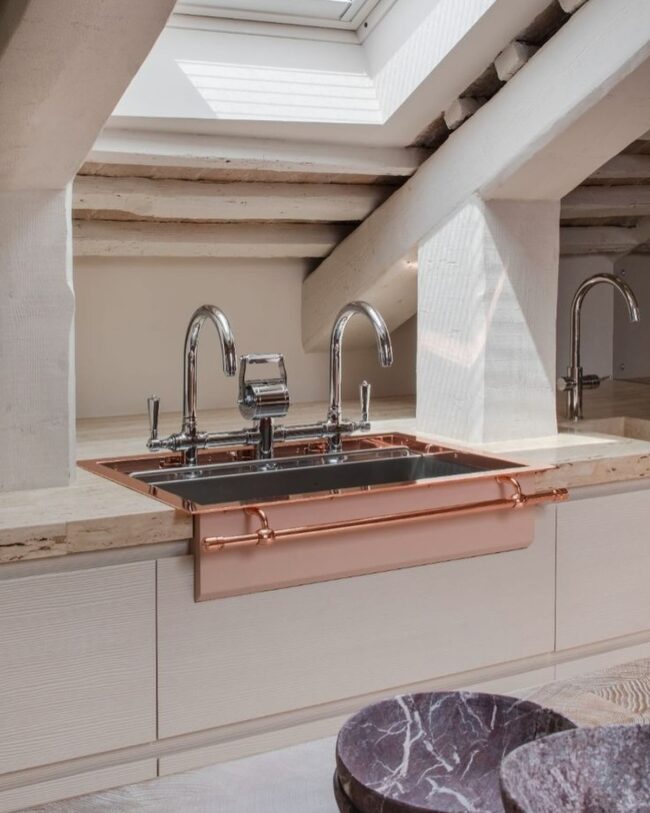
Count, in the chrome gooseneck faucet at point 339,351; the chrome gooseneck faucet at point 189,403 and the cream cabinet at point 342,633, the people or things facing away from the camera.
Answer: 0

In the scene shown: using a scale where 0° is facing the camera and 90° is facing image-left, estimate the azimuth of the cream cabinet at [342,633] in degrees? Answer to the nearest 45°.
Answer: approximately 315°

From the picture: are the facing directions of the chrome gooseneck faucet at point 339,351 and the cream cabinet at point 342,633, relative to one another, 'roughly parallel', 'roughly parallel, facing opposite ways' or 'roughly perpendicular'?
roughly parallel

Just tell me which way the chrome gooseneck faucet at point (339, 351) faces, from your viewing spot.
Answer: facing the viewer and to the right of the viewer

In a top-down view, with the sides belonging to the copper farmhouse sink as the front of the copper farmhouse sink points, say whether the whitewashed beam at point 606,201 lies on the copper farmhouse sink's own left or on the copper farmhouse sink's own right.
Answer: on the copper farmhouse sink's own left

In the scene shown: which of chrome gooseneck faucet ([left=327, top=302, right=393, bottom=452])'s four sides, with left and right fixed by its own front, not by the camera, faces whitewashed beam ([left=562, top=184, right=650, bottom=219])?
left

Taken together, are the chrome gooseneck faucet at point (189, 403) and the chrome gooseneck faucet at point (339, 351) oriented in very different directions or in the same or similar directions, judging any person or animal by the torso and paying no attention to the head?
same or similar directions

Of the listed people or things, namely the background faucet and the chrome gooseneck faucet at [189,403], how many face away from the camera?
0

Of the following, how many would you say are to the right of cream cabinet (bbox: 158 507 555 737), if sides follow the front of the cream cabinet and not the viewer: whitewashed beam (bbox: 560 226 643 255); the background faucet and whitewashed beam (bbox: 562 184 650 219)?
0

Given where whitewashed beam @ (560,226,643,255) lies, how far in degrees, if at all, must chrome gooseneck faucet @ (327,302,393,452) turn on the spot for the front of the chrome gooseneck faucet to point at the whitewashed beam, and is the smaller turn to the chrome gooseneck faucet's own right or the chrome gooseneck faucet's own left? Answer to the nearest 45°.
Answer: approximately 90° to the chrome gooseneck faucet's own left
